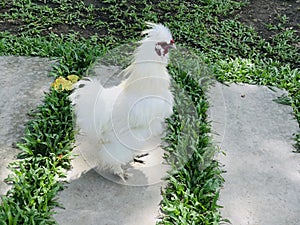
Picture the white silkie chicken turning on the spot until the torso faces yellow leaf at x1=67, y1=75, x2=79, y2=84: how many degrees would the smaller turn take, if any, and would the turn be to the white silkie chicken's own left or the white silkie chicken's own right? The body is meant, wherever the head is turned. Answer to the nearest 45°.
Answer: approximately 135° to the white silkie chicken's own left

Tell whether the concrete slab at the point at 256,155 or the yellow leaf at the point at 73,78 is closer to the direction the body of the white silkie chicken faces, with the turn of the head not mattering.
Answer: the concrete slab

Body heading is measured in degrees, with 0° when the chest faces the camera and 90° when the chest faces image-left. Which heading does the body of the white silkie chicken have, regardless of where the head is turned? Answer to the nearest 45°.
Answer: approximately 270°

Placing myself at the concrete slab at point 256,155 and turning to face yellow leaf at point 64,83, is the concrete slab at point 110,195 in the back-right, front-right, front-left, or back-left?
front-left

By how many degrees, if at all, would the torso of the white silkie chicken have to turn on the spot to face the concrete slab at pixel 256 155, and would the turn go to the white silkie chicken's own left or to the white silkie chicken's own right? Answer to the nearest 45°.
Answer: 0° — it already faces it

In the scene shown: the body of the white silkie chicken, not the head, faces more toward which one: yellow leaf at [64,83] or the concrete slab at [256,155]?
the concrete slab

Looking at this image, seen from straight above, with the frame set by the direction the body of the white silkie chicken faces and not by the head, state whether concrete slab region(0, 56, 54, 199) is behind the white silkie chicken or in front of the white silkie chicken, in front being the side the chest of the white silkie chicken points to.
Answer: behind

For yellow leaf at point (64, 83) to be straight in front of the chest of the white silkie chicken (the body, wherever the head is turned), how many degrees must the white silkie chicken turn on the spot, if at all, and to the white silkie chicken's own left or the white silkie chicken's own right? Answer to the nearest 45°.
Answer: approximately 135° to the white silkie chicken's own left
